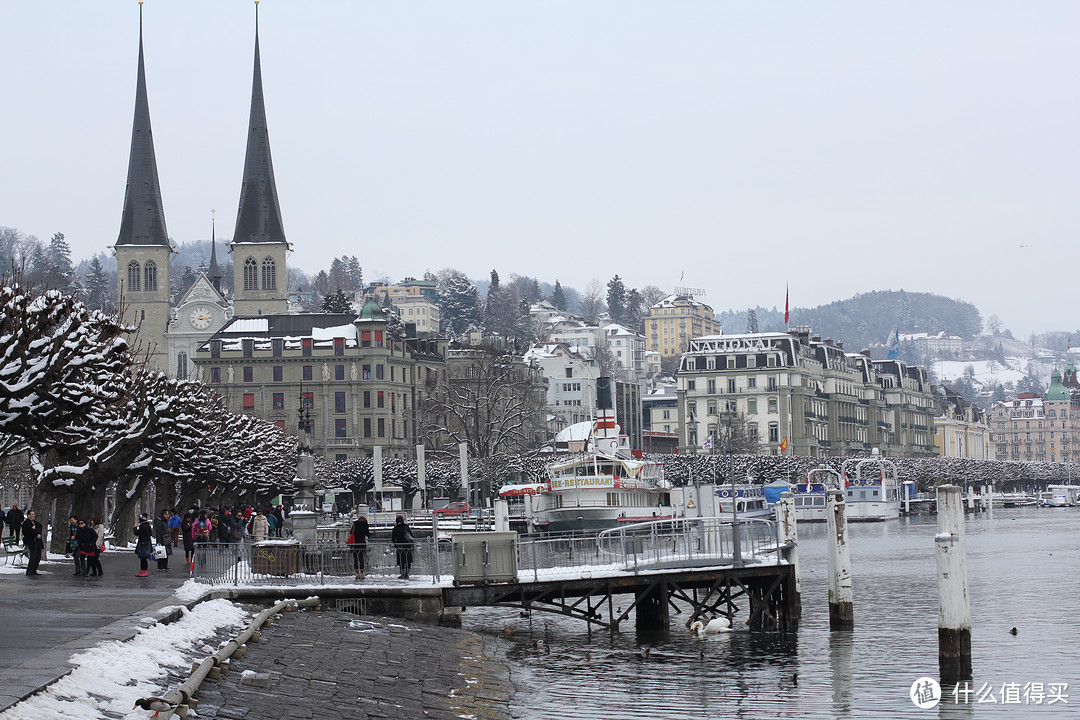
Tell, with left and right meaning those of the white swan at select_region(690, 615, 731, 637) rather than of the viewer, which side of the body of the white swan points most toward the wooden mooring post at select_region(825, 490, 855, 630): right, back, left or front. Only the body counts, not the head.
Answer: back

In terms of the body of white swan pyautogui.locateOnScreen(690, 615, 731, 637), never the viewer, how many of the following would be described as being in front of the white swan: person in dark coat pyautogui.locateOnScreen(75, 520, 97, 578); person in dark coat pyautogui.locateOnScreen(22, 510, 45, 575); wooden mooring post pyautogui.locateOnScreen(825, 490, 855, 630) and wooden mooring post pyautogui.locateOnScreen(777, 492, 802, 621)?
2

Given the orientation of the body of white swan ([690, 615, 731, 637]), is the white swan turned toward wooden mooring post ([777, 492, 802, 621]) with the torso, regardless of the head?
no

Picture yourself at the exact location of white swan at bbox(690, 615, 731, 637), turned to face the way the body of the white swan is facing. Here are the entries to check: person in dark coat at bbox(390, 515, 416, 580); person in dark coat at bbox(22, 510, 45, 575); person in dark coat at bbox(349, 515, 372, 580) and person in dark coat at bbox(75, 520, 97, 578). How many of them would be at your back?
0

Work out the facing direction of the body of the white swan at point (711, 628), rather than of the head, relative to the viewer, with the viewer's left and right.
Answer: facing to the left of the viewer

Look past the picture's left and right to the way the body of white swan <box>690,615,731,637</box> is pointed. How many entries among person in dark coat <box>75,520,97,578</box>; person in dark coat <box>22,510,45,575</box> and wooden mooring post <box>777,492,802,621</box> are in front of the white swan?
2

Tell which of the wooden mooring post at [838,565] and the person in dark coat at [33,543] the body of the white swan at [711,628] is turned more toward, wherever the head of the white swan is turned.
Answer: the person in dark coat

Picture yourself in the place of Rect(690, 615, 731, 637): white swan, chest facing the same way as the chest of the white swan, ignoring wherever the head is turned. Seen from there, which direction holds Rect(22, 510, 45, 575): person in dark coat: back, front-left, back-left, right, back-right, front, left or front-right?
front

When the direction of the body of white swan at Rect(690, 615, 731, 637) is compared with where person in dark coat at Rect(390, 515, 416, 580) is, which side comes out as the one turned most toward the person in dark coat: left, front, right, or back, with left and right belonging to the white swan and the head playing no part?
front
